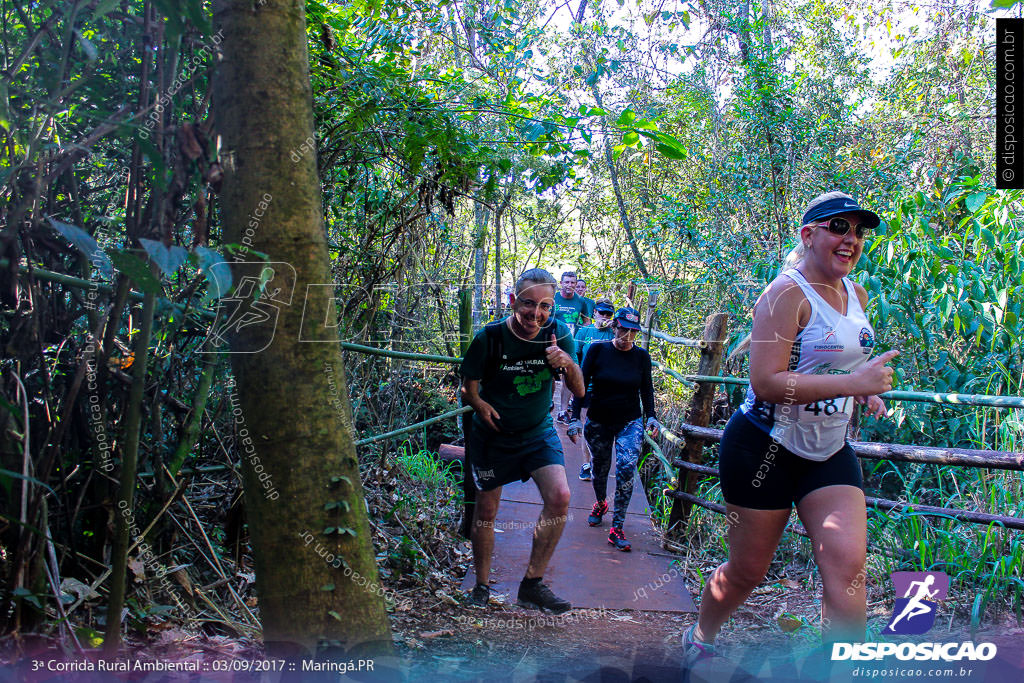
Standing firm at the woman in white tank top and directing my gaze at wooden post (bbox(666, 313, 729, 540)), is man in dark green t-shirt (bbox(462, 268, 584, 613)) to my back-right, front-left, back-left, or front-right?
front-left

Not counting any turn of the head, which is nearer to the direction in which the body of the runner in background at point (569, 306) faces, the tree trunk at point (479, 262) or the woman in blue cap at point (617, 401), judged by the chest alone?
the woman in blue cap

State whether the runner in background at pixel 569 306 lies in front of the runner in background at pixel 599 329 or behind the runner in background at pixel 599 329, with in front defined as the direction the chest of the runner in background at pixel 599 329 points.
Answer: behind

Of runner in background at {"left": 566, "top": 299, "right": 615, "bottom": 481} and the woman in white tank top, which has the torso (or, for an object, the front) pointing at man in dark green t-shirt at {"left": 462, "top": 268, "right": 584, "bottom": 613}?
the runner in background

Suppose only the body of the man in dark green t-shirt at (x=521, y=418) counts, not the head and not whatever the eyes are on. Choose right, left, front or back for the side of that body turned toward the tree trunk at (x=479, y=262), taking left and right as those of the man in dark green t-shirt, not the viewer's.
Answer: back

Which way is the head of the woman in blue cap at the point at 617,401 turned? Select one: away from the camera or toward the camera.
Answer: toward the camera

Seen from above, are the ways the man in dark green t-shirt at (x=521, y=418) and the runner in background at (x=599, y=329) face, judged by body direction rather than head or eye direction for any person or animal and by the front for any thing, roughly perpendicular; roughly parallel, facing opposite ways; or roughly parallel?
roughly parallel

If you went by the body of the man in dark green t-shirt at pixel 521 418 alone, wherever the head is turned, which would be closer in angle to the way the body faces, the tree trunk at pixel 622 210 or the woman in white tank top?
the woman in white tank top

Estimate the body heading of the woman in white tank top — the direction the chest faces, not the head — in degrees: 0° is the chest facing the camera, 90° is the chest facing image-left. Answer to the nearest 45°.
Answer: approximately 315°

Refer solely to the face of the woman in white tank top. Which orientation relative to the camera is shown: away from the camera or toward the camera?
toward the camera

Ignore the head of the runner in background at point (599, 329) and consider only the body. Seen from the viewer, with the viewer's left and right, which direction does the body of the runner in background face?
facing the viewer

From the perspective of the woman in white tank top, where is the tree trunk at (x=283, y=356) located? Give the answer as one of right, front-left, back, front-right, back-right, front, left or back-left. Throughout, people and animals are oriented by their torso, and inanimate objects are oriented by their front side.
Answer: right

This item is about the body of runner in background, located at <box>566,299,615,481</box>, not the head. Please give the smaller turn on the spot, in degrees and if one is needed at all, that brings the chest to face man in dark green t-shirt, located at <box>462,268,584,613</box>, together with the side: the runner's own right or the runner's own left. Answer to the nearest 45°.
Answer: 0° — they already face them

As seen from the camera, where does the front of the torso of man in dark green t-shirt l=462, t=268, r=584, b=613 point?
toward the camera

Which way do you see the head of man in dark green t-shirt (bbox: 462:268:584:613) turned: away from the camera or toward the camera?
toward the camera

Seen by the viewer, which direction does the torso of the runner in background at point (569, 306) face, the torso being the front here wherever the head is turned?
toward the camera
